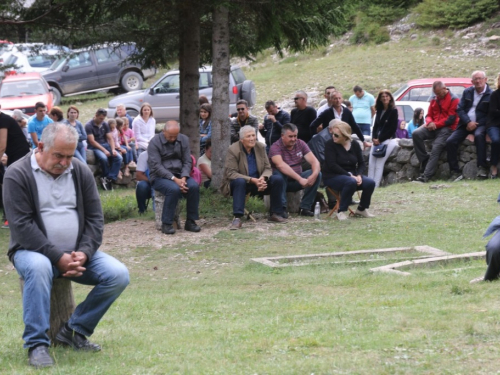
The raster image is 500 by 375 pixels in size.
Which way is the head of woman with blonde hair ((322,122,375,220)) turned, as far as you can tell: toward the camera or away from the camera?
toward the camera

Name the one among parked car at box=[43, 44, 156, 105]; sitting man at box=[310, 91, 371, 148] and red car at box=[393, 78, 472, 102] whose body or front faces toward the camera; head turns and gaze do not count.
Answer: the sitting man

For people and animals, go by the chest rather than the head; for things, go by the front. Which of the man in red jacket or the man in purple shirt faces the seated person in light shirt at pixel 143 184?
the man in red jacket

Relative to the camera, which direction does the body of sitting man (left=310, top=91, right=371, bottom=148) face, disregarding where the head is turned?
toward the camera

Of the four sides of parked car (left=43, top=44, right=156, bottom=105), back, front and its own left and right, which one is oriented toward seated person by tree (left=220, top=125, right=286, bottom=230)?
left

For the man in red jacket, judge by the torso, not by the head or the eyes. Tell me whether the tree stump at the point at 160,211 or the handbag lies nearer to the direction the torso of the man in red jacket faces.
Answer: the tree stump

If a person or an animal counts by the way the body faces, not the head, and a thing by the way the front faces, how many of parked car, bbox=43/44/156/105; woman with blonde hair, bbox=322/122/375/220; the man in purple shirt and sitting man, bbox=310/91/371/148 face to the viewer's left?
1

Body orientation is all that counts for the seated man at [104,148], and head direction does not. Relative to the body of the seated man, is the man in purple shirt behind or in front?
in front

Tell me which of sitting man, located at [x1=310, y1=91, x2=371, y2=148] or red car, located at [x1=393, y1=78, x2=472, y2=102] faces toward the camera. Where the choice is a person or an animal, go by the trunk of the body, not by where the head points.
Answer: the sitting man

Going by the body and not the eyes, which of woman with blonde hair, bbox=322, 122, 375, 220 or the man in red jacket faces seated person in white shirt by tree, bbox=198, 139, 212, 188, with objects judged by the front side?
the man in red jacket

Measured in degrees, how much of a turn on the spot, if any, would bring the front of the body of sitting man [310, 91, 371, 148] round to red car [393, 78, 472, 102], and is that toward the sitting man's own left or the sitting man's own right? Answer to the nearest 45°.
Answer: approximately 180°

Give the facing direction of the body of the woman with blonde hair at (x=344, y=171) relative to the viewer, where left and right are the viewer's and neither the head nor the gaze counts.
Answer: facing the viewer and to the right of the viewer

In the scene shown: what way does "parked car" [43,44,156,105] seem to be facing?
to the viewer's left

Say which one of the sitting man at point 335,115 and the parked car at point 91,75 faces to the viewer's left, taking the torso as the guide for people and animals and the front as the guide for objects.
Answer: the parked car

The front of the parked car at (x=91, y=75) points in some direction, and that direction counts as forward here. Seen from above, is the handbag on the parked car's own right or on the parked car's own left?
on the parked car's own left

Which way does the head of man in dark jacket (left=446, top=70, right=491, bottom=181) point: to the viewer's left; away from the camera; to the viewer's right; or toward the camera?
toward the camera

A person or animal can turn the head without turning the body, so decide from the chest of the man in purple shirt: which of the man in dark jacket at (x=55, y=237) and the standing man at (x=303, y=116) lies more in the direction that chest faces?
the man in dark jacket
